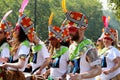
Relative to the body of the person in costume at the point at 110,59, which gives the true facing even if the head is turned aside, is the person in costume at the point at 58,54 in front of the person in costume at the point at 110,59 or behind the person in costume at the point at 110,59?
in front

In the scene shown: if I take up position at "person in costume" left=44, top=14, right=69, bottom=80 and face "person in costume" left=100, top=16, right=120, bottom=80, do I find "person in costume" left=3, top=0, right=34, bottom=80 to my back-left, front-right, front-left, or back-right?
back-right

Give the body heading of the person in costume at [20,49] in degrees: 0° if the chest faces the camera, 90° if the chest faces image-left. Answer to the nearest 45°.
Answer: approximately 90°

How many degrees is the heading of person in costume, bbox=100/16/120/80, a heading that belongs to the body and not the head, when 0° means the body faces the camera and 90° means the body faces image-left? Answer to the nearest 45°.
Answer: approximately 45°

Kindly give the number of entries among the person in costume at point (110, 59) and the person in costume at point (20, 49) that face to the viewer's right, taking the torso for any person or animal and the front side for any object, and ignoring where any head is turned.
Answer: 0

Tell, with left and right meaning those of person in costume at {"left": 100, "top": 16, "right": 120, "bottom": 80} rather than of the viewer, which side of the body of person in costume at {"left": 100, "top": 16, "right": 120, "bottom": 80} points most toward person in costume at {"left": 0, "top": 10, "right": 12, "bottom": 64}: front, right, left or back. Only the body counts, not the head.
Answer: front

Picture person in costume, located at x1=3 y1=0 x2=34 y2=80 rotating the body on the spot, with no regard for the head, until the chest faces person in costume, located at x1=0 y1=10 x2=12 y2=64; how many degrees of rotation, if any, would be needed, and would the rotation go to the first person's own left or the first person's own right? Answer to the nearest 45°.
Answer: approximately 45° to the first person's own right
